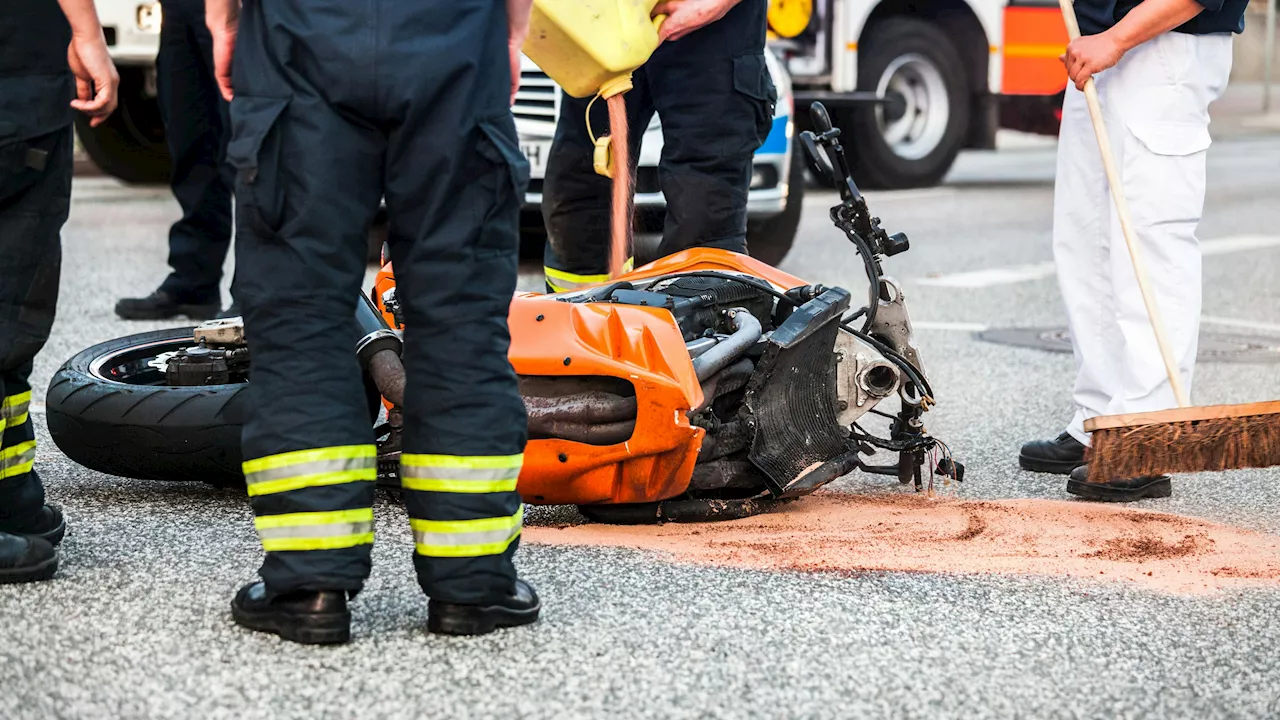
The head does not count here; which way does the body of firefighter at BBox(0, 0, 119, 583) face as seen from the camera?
to the viewer's right

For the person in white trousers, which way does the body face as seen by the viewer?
to the viewer's left

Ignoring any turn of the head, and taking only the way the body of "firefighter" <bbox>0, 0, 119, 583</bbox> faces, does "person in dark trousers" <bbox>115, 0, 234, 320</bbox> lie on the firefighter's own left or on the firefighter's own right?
on the firefighter's own left

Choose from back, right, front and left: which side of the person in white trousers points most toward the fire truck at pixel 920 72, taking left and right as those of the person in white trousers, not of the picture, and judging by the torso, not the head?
right

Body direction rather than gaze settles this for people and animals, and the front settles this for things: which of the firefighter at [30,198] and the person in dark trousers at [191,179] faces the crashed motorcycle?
the firefighter at [30,198]

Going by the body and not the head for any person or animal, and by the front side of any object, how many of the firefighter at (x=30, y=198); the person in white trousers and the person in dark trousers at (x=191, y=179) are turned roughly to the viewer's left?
2

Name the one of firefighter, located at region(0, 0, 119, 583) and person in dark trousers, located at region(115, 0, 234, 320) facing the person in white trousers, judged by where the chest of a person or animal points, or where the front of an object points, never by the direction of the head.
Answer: firefighter, located at region(0, 0, 119, 583)

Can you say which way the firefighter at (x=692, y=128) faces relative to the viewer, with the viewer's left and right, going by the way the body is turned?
facing the viewer and to the left of the viewer

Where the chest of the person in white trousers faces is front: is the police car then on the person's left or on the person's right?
on the person's right

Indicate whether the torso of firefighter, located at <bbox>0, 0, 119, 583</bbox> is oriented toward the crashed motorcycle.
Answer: yes

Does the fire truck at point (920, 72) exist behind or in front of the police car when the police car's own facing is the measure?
behind

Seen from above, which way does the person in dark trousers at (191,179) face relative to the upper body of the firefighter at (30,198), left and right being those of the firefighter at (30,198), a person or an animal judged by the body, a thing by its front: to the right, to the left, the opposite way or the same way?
the opposite way

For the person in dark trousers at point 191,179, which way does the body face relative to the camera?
to the viewer's left

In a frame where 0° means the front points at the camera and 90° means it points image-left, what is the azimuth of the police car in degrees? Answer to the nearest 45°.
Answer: approximately 45°
